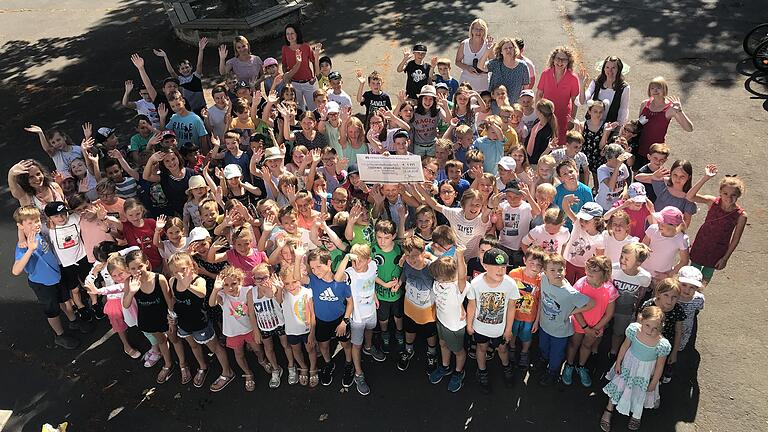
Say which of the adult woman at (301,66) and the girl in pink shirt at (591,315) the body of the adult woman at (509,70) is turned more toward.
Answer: the girl in pink shirt

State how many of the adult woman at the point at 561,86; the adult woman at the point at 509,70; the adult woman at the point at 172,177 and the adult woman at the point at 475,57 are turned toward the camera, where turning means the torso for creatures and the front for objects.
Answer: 4

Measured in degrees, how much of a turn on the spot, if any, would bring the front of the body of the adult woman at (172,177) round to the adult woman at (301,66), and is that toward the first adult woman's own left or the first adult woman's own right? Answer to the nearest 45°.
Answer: approximately 135° to the first adult woman's own left

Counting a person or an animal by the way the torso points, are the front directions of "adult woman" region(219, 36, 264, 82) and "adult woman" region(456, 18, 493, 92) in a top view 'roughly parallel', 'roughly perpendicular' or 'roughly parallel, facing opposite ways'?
roughly parallel

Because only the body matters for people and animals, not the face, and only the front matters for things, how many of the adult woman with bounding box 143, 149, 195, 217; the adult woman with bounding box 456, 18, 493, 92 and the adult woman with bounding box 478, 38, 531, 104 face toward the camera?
3

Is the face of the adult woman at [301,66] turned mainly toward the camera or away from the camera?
toward the camera

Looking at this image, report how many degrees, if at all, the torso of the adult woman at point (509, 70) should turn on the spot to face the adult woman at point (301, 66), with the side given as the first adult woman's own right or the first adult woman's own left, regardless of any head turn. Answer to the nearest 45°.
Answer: approximately 90° to the first adult woman's own right

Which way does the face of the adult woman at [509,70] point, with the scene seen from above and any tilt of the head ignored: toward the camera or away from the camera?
toward the camera

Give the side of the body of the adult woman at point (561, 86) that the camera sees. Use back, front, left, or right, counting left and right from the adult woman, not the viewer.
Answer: front

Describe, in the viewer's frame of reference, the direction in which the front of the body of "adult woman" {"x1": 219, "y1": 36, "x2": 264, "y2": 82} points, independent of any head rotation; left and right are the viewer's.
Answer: facing the viewer

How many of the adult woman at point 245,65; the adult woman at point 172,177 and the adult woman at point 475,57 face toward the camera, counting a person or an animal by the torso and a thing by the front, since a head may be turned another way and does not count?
3

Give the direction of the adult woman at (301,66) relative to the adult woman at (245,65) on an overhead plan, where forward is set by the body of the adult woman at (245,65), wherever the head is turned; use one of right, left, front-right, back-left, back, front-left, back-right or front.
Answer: left

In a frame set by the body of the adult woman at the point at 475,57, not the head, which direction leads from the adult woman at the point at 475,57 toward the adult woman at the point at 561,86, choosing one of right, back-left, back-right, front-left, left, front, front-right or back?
front-left
